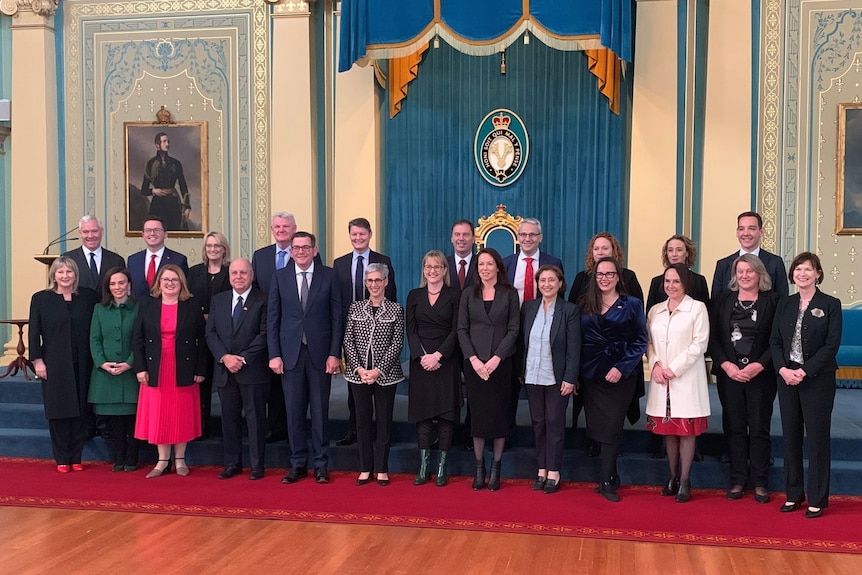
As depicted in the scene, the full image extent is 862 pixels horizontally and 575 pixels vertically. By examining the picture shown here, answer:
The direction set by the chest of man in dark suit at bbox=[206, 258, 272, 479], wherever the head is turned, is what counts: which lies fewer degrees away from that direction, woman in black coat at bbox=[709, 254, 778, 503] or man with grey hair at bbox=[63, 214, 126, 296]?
the woman in black coat

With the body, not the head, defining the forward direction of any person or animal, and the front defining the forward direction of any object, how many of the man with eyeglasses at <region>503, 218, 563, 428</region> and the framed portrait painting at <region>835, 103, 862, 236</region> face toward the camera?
2

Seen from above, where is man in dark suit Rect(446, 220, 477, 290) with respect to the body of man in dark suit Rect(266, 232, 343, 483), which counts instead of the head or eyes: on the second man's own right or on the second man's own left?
on the second man's own left

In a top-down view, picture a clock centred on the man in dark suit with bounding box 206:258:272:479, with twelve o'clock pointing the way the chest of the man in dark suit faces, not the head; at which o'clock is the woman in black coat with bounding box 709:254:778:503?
The woman in black coat is roughly at 10 o'clock from the man in dark suit.

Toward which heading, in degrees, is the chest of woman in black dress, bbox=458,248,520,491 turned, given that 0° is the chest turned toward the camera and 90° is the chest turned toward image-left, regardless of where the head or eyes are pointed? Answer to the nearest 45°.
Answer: approximately 0°

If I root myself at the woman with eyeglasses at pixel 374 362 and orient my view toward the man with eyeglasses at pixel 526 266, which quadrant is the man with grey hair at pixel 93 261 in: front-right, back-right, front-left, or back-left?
back-left

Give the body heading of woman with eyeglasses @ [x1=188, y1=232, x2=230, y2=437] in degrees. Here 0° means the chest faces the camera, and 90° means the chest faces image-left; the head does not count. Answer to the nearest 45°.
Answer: approximately 0°
